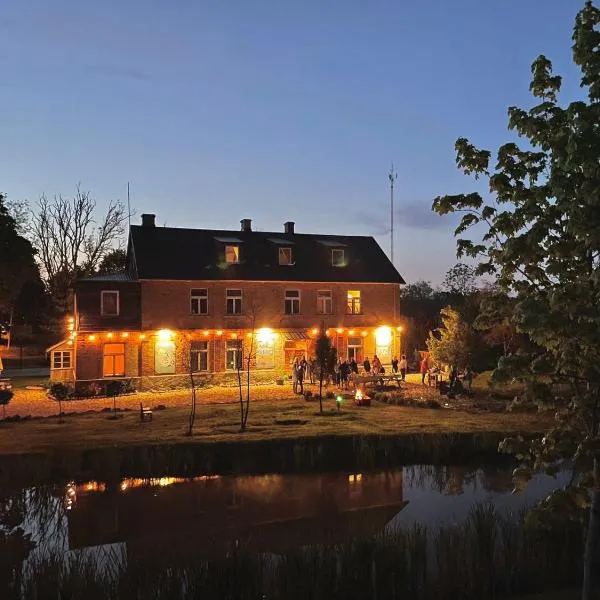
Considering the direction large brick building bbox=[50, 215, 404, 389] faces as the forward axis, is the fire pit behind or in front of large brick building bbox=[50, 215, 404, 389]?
in front

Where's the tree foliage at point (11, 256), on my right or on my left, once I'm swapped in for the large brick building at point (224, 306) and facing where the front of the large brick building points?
on my right

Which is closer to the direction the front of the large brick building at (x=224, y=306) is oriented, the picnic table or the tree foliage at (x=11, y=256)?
the picnic table

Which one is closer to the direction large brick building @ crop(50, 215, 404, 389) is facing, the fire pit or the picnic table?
the fire pit

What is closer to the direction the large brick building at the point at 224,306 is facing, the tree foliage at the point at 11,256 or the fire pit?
the fire pit

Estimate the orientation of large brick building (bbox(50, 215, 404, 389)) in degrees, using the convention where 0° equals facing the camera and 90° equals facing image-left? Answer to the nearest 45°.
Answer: approximately 0°

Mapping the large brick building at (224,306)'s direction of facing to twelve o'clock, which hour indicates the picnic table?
The picnic table is roughly at 10 o'clock from the large brick building.

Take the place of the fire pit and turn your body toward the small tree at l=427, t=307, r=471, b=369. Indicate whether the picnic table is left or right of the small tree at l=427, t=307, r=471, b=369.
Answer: left

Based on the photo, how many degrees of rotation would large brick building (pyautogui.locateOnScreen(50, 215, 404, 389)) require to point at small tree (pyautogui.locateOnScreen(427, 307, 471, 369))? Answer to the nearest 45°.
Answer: approximately 45° to its left
